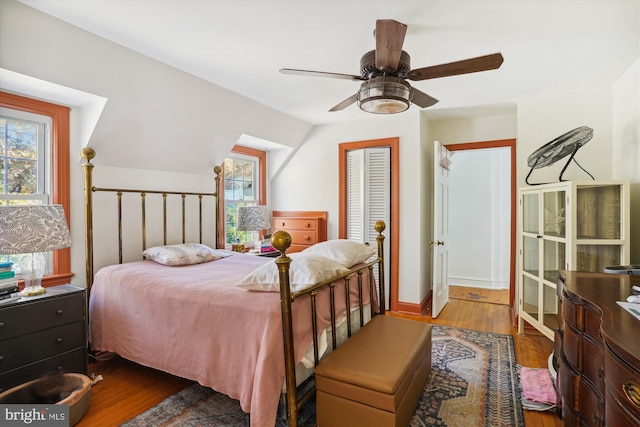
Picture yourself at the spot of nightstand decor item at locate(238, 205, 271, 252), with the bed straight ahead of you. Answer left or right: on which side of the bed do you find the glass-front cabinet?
left

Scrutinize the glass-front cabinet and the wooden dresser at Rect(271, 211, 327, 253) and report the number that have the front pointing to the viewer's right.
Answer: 0

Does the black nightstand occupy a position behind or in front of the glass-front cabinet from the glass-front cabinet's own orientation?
in front

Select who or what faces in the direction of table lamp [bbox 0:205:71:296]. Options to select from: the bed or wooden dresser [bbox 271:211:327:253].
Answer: the wooden dresser

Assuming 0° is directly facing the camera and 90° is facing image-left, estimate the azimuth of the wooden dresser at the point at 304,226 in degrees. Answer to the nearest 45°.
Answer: approximately 45°

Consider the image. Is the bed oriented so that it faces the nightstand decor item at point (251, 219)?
no

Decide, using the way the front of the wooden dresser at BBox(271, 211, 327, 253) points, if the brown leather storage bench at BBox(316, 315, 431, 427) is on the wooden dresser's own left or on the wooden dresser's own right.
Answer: on the wooden dresser's own left

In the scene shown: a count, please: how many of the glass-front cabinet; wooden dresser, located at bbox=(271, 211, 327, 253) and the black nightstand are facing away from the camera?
0

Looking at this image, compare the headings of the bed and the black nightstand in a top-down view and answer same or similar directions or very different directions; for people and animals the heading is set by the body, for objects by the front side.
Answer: same or similar directions

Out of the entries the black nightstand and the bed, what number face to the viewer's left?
0

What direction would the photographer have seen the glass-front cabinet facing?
facing the viewer and to the left of the viewer

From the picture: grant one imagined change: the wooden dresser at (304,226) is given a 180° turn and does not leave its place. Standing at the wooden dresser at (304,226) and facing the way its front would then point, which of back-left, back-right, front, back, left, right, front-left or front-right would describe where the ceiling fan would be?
back-right

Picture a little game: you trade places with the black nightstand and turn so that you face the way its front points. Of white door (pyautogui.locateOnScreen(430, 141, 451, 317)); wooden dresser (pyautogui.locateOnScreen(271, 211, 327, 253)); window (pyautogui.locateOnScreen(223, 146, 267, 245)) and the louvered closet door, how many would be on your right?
0

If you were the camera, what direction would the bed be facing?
facing the viewer and to the right of the viewer

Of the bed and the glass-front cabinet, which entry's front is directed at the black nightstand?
the glass-front cabinet
